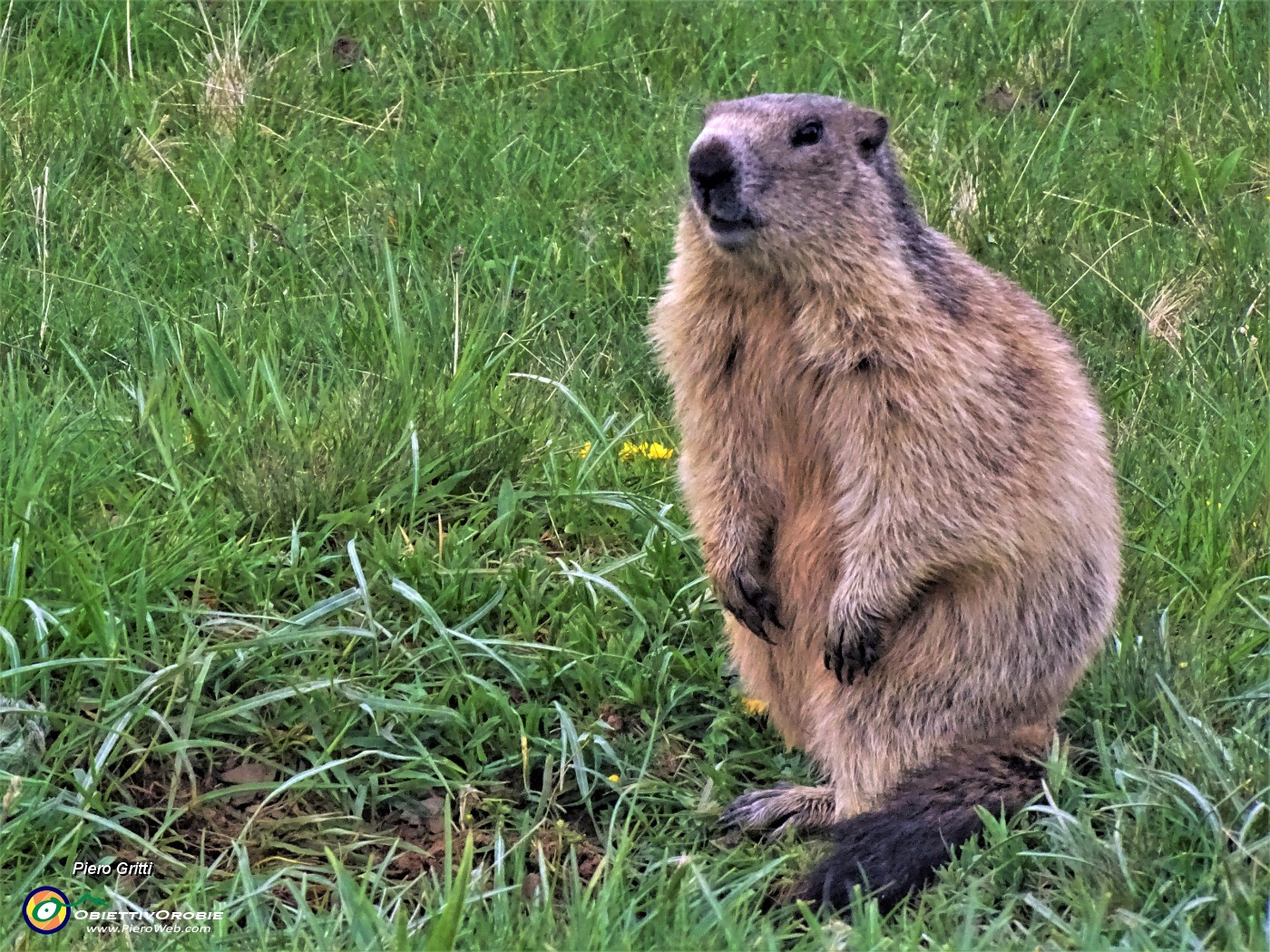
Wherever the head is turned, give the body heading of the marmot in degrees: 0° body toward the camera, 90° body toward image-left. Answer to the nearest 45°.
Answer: approximately 45°

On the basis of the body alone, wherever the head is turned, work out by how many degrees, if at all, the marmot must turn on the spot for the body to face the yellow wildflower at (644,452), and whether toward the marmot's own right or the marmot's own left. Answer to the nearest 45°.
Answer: approximately 90° to the marmot's own right
